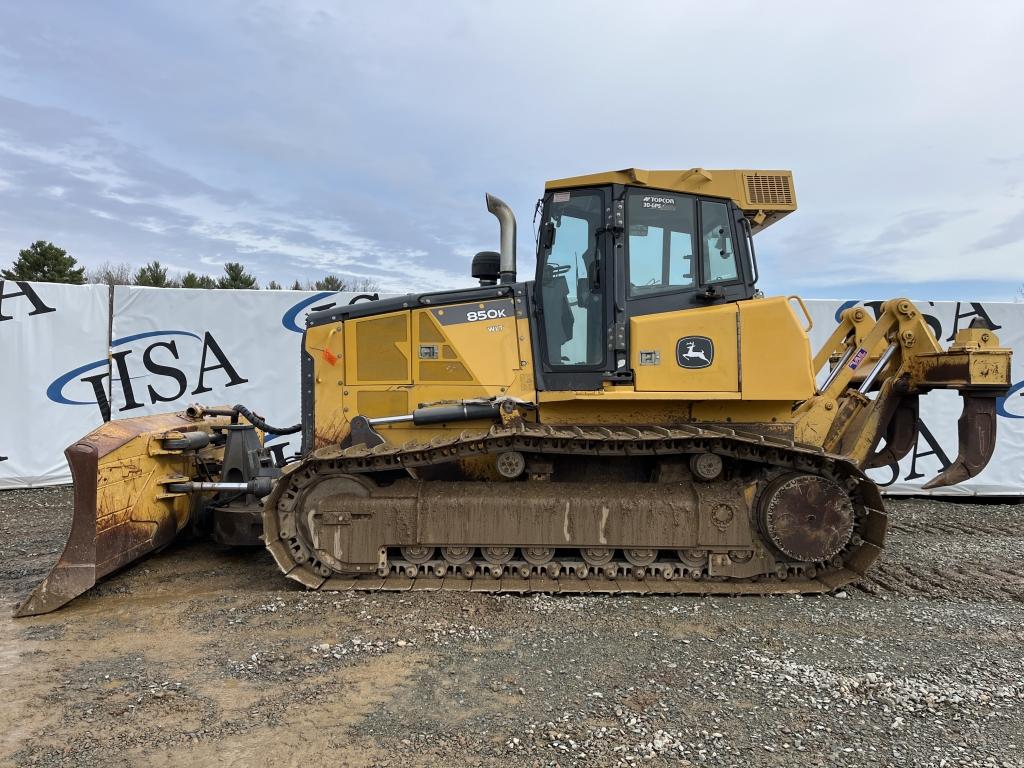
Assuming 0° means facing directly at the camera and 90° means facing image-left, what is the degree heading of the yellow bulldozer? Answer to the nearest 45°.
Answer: approximately 90°

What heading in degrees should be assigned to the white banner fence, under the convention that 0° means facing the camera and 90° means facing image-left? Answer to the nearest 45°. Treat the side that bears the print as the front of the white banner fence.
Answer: approximately 0°

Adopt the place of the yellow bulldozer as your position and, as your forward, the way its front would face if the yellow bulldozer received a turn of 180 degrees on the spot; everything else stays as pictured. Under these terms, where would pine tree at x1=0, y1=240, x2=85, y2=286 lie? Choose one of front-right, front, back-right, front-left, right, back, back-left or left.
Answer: back-left

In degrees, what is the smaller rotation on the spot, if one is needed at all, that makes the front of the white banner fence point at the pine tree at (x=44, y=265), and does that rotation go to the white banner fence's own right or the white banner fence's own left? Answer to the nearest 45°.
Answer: approximately 135° to the white banner fence's own right

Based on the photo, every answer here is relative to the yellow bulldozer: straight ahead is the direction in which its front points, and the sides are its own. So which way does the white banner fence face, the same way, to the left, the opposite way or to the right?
to the left

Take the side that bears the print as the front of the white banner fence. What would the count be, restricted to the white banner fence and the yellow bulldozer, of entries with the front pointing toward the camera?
1
